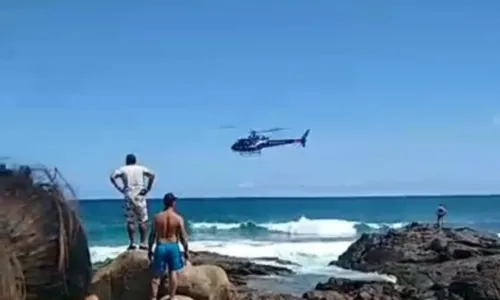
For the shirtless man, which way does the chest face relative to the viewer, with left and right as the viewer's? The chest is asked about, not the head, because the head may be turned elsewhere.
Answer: facing away from the viewer

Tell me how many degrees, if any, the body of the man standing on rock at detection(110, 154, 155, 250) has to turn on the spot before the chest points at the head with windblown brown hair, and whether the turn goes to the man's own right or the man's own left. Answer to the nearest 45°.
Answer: approximately 180°

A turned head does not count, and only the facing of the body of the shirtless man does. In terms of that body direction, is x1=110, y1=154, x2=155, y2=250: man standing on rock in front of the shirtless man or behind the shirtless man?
in front

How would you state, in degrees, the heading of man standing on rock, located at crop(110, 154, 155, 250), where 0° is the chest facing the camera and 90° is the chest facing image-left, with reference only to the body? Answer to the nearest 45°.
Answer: approximately 180°

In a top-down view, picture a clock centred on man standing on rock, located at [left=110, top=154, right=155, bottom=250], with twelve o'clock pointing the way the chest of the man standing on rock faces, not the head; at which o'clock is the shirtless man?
The shirtless man is roughly at 5 o'clock from the man standing on rock.

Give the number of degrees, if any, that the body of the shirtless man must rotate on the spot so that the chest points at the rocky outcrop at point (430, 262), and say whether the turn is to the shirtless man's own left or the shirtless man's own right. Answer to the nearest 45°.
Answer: approximately 45° to the shirtless man's own right

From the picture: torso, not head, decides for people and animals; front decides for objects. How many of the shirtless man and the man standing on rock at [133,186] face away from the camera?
2
